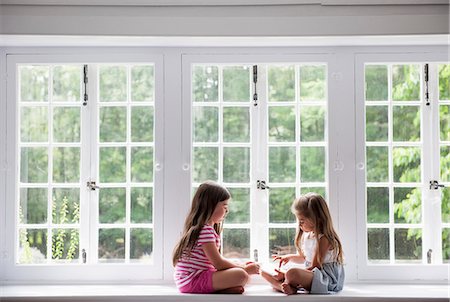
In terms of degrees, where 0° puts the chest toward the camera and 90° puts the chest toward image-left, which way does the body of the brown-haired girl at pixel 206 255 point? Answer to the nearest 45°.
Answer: approximately 270°

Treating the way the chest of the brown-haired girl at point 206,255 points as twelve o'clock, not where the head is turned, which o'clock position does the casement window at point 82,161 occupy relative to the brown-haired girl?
The casement window is roughly at 7 o'clock from the brown-haired girl.

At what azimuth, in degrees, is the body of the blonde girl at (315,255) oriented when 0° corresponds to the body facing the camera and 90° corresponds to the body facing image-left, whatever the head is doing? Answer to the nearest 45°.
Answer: approximately 90°

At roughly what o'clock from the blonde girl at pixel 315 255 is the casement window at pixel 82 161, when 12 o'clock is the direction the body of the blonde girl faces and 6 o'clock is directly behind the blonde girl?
The casement window is roughly at 12 o'clock from the blonde girl.

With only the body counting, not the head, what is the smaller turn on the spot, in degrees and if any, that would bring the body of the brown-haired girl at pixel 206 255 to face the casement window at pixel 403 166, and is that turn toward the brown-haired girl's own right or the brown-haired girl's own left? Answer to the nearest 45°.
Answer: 0° — they already face it

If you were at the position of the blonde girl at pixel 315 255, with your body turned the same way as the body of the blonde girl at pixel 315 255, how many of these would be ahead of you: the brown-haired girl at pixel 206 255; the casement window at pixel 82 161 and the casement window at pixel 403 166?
2

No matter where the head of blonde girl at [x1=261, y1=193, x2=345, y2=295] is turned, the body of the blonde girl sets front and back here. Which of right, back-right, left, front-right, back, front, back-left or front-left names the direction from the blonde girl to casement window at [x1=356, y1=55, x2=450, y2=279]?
back-right

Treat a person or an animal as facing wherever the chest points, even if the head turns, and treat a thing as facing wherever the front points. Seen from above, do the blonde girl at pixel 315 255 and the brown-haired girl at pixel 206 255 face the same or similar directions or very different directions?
very different directions

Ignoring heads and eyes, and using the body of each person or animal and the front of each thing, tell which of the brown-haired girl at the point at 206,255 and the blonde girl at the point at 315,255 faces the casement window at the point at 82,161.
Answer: the blonde girl at the point at 315,255

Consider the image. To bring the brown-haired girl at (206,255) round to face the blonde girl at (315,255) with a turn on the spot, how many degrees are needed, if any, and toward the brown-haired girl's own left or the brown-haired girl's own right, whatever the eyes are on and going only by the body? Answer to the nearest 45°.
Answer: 0° — they already face them

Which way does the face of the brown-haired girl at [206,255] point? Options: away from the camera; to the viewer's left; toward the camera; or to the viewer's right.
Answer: to the viewer's right

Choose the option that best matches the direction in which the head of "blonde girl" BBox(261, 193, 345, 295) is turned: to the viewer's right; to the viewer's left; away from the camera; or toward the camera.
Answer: to the viewer's left

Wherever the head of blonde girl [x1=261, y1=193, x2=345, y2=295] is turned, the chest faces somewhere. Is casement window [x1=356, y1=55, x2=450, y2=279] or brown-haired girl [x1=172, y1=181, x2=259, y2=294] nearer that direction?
the brown-haired girl
